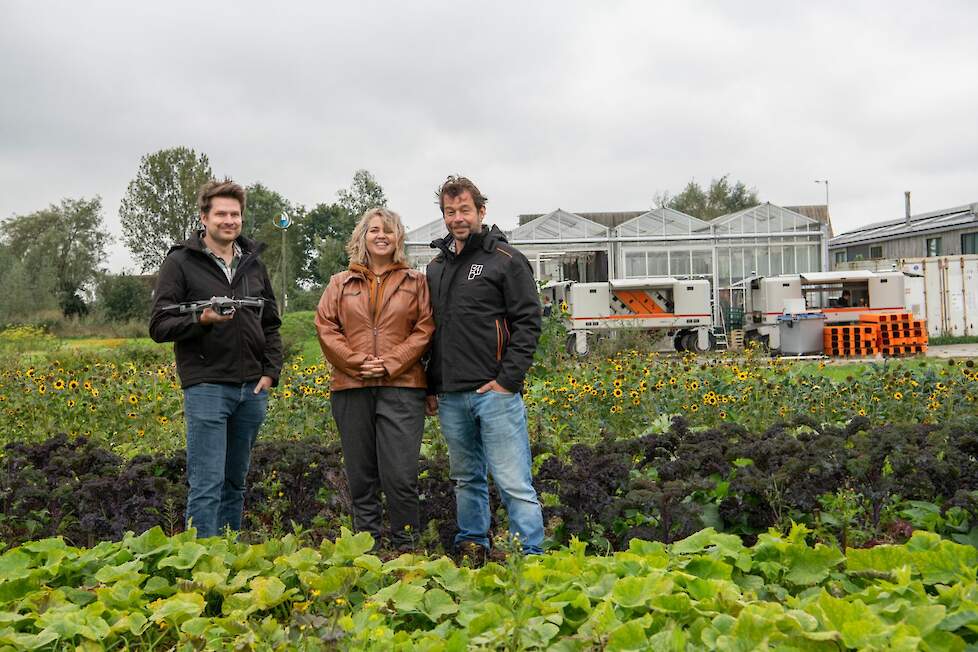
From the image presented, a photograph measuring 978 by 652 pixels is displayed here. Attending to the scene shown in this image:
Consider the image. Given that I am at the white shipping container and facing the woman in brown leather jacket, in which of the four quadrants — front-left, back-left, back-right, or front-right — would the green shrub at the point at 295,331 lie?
front-right

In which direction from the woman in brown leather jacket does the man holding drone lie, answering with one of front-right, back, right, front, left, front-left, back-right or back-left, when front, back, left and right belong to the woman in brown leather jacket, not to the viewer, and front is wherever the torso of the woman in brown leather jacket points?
right

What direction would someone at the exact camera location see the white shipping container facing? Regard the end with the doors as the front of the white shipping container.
facing the viewer

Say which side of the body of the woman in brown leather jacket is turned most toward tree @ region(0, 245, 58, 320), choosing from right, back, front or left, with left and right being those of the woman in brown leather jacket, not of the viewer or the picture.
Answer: back

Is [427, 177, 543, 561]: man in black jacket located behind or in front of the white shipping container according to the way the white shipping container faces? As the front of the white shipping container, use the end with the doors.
in front

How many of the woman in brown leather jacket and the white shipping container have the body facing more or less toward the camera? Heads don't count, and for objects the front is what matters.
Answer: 2

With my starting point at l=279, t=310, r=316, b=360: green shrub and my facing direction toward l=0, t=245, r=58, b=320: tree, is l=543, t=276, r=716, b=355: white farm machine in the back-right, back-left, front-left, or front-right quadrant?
back-right

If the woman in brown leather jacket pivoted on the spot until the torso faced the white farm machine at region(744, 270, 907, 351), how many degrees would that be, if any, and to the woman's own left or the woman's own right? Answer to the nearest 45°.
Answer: approximately 135° to the woman's own left

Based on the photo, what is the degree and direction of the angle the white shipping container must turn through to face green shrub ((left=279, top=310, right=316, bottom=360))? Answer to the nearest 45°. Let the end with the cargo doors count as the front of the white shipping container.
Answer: approximately 45° to its right

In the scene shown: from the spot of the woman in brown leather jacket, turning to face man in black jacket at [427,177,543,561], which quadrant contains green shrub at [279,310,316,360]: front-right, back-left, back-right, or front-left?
back-left

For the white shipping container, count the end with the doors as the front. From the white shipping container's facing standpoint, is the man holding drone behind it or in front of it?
in front

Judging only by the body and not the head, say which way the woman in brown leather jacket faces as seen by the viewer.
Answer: toward the camera

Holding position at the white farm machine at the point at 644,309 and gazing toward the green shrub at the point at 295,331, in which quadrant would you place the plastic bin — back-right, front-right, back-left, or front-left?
back-left
